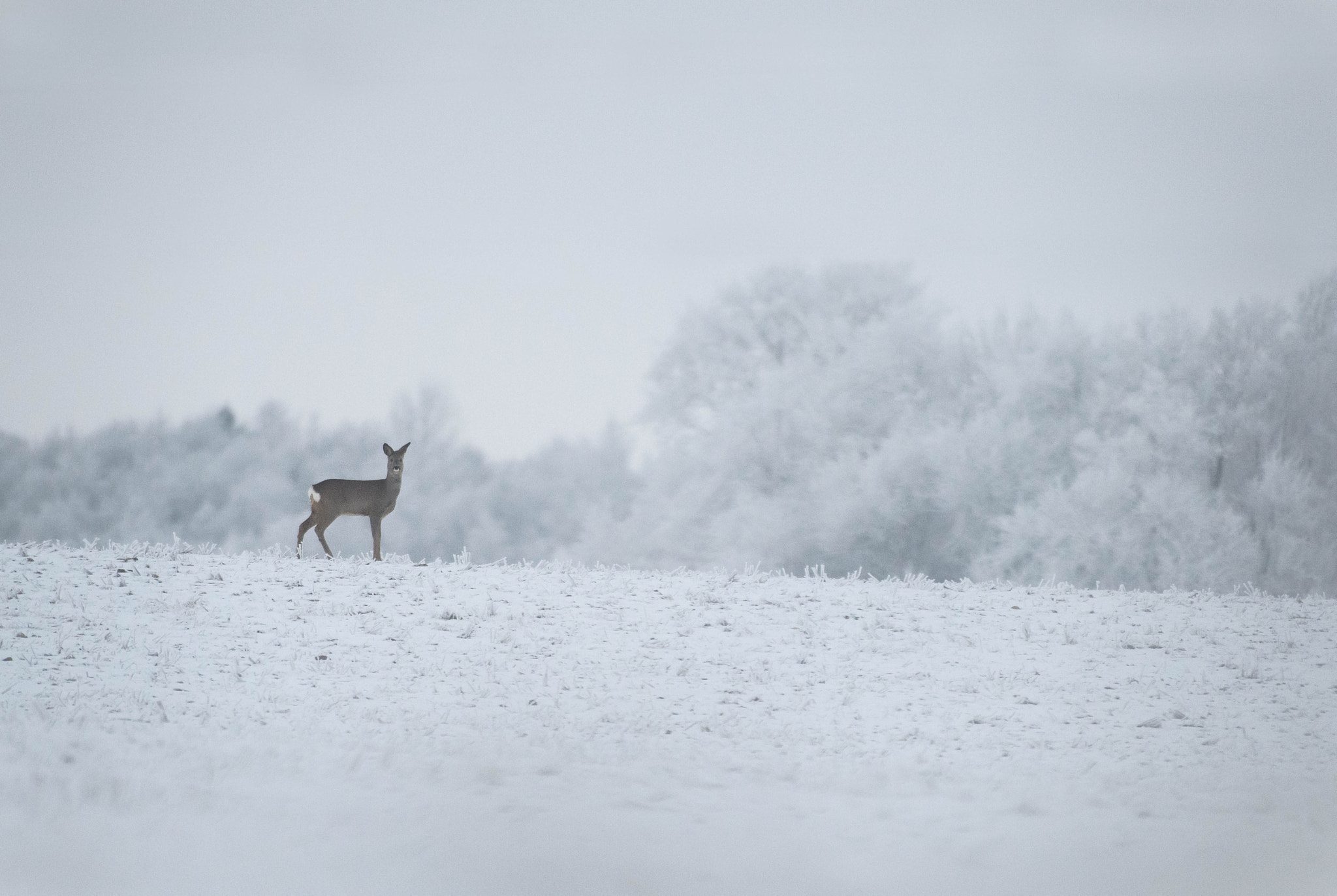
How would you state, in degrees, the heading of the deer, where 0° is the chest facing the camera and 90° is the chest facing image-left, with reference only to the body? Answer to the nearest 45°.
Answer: approximately 270°
